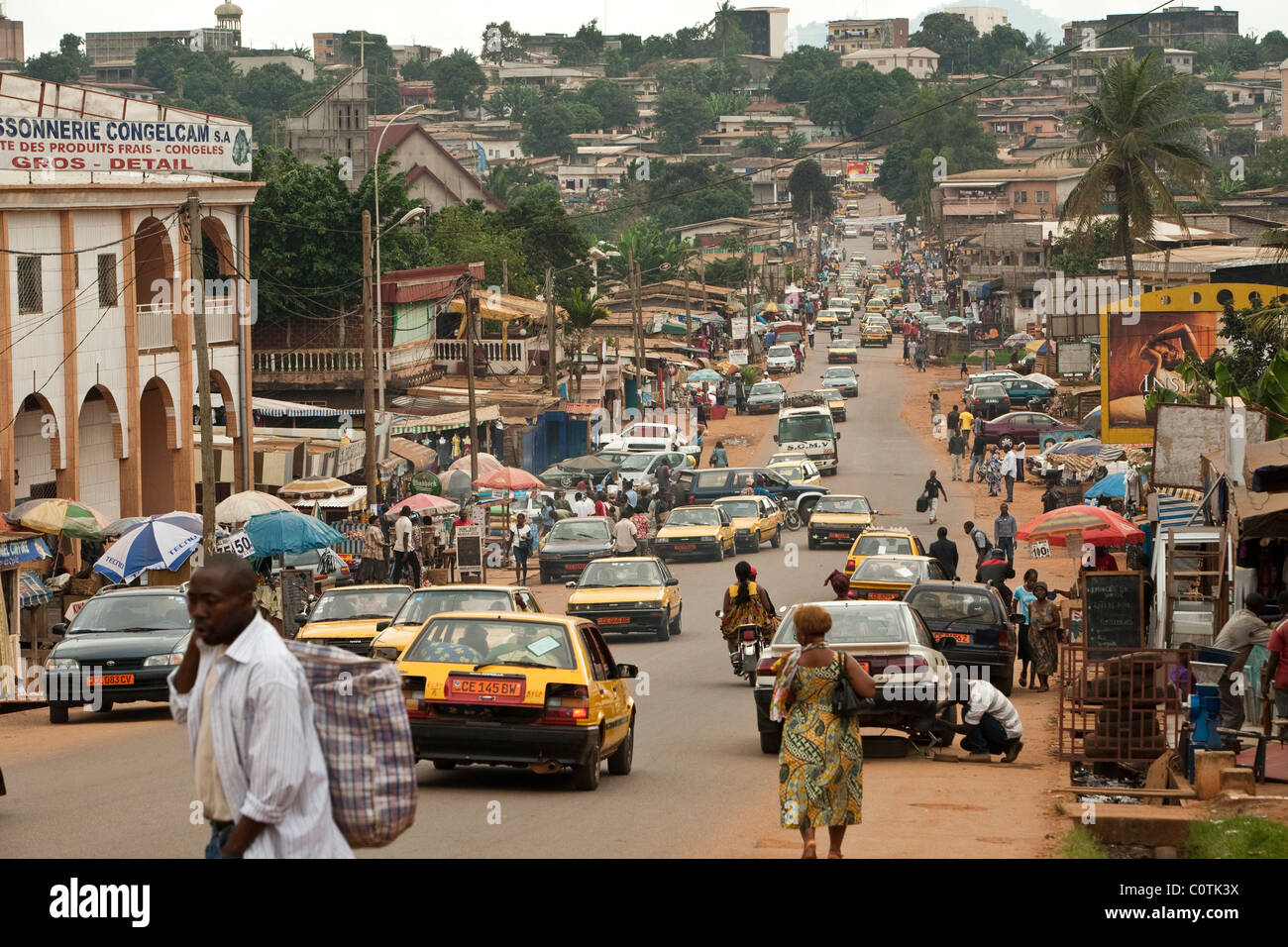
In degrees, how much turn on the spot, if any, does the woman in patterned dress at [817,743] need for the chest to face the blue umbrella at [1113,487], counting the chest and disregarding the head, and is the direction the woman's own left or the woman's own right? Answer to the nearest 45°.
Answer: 0° — they already face it

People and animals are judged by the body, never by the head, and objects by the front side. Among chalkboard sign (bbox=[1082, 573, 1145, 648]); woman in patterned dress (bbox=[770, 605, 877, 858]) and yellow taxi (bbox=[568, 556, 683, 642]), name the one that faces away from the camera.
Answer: the woman in patterned dress

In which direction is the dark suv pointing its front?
to the viewer's right

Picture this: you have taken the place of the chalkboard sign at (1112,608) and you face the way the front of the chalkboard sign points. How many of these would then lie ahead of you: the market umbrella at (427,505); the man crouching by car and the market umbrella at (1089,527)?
1

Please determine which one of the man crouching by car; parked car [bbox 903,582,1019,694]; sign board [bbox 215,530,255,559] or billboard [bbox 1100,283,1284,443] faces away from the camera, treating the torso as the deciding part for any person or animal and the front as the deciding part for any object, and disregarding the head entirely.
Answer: the parked car

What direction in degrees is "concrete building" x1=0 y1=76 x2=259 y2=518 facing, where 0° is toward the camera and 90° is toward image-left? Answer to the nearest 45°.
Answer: approximately 315°

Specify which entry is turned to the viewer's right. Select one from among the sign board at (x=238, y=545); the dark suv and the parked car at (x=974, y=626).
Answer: the dark suv

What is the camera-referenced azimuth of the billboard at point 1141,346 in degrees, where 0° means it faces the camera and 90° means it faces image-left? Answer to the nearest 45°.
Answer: approximately 0°

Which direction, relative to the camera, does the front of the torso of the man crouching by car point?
to the viewer's left

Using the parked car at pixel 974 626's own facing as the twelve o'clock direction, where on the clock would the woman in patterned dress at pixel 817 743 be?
The woman in patterned dress is roughly at 6 o'clock from the parked car.

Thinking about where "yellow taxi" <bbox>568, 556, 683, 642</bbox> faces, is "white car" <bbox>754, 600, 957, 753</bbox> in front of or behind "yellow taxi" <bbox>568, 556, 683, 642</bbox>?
in front

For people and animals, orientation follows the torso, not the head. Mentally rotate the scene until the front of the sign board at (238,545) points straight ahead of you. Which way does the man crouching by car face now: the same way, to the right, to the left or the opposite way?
to the right

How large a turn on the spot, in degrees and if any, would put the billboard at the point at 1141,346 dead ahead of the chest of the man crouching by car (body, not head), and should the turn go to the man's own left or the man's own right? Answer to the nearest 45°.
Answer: approximately 90° to the man's own right

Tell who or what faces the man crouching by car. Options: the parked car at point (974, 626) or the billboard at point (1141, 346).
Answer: the billboard

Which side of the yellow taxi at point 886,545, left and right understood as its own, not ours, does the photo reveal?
back

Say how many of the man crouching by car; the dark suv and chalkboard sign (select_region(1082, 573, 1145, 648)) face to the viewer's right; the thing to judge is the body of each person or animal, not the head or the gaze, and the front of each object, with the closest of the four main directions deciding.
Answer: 1

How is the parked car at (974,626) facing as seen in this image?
away from the camera

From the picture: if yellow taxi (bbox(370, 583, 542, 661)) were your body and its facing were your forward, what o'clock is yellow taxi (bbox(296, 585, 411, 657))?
yellow taxi (bbox(296, 585, 411, 657)) is roughly at 4 o'clock from yellow taxi (bbox(370, 583, 542, 661)).

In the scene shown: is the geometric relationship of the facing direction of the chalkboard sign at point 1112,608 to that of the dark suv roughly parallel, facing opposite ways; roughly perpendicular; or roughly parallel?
roughly perpendicular

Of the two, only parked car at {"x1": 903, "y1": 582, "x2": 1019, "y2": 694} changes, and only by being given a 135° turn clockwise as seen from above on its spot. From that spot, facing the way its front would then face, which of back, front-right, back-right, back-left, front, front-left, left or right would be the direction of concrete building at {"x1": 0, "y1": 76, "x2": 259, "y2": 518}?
back
